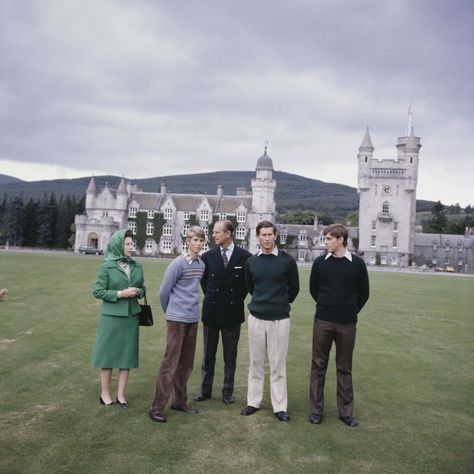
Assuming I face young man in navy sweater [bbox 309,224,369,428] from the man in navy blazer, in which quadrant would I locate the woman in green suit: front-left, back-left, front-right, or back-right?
back-right

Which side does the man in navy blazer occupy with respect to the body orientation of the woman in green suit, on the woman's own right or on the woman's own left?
on the woman's own left

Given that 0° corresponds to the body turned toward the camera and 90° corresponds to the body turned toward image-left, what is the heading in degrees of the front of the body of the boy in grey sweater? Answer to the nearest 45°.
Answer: approximately 315°

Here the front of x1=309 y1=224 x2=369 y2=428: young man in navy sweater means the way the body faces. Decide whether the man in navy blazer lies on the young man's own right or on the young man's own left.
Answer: on the young man's own right

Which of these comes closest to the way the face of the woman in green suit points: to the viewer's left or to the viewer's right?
to the viewer's right
